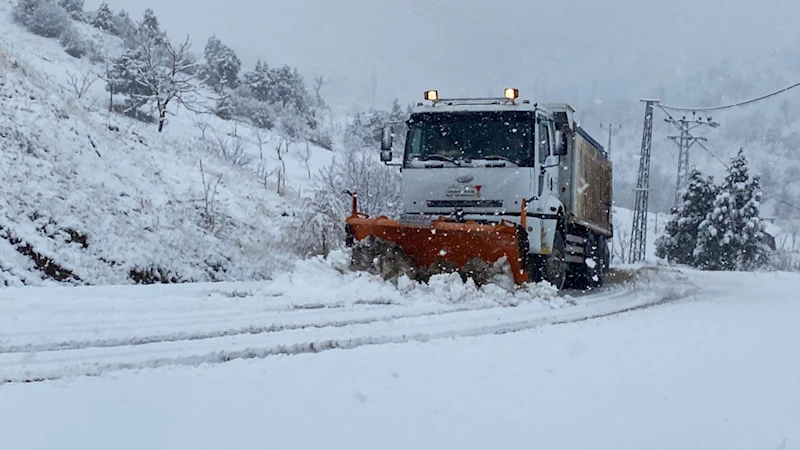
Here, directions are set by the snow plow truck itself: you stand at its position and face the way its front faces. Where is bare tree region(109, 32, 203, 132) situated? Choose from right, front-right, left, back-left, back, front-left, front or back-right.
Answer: right

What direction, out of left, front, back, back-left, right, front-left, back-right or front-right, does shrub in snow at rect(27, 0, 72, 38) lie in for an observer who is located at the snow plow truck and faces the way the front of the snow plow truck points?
right

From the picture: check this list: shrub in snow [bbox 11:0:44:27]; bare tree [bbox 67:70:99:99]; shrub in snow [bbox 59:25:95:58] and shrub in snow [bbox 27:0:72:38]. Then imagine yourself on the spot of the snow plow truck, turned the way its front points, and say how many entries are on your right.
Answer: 4

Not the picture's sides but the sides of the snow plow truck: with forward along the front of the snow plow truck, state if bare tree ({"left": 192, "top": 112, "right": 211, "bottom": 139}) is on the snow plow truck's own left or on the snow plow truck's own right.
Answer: on the snow plow truck's own right

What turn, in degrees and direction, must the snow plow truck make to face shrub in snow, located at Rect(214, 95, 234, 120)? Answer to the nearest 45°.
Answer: approximately 90° to its right

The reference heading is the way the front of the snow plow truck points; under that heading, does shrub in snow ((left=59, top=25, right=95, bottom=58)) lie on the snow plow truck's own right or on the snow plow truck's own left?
on the snow plow truck's own right

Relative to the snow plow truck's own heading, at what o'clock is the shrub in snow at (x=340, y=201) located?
The shrub in snow is roughly at 4 o'clock from the snow plow truck.

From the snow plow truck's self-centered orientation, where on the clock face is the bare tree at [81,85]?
The bare tree is roughly at 3 o'clock from the snow plow truck.

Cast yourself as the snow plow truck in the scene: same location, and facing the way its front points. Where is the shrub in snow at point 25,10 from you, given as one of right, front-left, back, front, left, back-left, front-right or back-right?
right

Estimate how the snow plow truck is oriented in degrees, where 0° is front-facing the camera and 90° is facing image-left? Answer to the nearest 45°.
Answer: approximately 45°

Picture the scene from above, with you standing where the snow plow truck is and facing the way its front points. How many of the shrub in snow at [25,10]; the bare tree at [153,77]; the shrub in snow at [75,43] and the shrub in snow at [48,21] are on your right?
4
